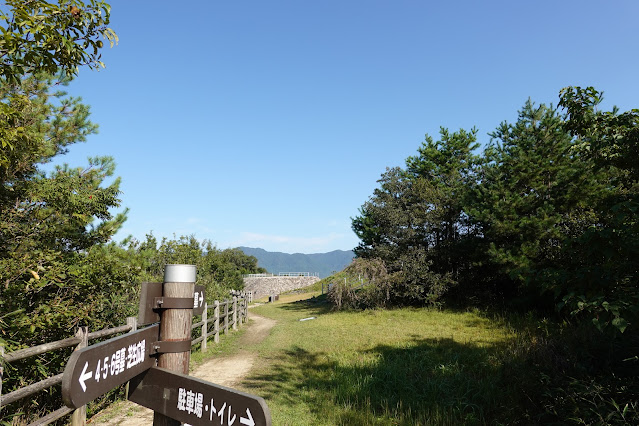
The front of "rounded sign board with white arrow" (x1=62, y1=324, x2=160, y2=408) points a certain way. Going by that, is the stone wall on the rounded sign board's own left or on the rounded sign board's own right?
on the rounded sign board's own left

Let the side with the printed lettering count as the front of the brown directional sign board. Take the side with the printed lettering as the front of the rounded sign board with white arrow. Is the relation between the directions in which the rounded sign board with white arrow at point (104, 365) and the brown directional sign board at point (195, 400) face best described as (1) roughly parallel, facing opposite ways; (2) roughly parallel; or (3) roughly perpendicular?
roughly perpendicular

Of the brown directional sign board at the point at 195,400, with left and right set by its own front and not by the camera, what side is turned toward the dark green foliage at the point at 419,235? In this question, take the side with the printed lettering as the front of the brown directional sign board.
back

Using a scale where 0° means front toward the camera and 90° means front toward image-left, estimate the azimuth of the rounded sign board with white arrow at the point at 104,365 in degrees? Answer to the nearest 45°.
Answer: approximately 315°

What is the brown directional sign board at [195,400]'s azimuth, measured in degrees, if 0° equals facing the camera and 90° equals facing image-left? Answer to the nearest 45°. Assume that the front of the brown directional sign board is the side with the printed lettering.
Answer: approximately 45°

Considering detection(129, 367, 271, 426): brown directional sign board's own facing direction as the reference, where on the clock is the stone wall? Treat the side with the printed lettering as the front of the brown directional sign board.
The stone wall is roughly at 5 o'clock from the brown directional sign board.

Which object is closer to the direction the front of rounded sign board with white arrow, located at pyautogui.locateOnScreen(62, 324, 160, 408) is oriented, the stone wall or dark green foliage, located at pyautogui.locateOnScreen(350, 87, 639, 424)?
the dark green foliage
